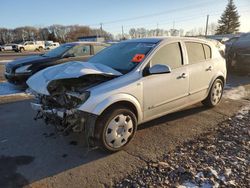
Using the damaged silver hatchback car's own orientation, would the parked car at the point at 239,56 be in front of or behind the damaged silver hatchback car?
behind

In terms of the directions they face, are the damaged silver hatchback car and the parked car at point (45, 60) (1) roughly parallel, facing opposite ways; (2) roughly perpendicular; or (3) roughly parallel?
roughly parallel

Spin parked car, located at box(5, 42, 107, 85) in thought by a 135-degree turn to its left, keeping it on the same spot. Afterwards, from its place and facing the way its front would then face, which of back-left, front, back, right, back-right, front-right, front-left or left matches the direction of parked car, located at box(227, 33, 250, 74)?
front

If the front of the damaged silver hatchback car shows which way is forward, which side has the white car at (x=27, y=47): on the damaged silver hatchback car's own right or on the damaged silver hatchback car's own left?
on the damaged silver hatchback car's own right

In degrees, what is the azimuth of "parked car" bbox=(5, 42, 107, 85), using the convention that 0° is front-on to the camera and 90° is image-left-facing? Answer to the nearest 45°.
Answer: approximately 45°

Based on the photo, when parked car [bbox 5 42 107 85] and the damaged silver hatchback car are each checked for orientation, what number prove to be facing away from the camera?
0

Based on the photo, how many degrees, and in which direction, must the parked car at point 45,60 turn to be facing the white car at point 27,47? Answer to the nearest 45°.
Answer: approximately 135° to its right

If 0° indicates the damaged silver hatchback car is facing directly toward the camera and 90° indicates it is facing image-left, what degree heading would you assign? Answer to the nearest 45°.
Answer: approximately 45°
